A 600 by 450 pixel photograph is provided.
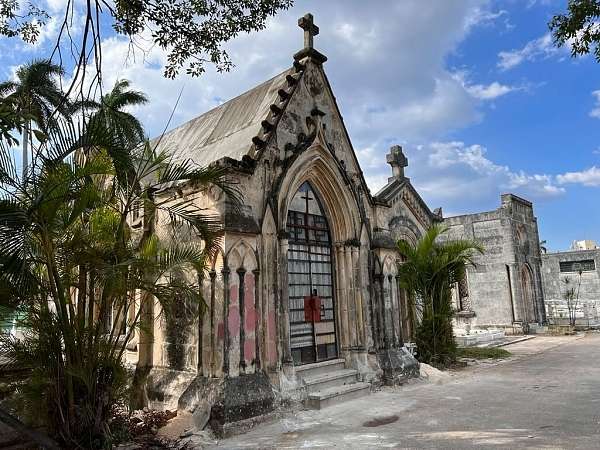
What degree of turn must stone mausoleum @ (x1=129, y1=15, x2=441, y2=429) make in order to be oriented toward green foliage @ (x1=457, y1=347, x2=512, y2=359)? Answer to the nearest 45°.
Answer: approximately 90° to its left

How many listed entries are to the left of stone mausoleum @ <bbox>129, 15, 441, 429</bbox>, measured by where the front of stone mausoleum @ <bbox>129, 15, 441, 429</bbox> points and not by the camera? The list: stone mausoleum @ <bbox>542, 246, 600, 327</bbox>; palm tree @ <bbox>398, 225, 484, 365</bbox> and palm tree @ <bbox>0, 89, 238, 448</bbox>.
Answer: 2

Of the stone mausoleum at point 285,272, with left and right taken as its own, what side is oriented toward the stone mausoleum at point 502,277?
left

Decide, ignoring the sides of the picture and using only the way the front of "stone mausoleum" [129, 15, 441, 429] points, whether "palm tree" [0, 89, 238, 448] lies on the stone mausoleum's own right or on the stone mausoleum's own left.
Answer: on the stone mausoleum's own right

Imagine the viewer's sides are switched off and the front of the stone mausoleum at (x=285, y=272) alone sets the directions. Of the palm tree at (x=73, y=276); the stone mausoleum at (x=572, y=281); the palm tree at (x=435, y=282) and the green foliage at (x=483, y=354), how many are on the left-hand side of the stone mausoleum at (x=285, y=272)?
3

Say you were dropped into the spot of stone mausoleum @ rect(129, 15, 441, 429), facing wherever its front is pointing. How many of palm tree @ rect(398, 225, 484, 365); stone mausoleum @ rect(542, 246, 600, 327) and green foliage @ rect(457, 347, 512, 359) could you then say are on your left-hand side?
3

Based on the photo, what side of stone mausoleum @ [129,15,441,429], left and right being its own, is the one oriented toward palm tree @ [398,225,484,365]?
left

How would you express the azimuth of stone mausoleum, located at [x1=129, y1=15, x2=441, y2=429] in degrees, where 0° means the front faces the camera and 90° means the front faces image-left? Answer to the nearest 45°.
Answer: approximately 315°
